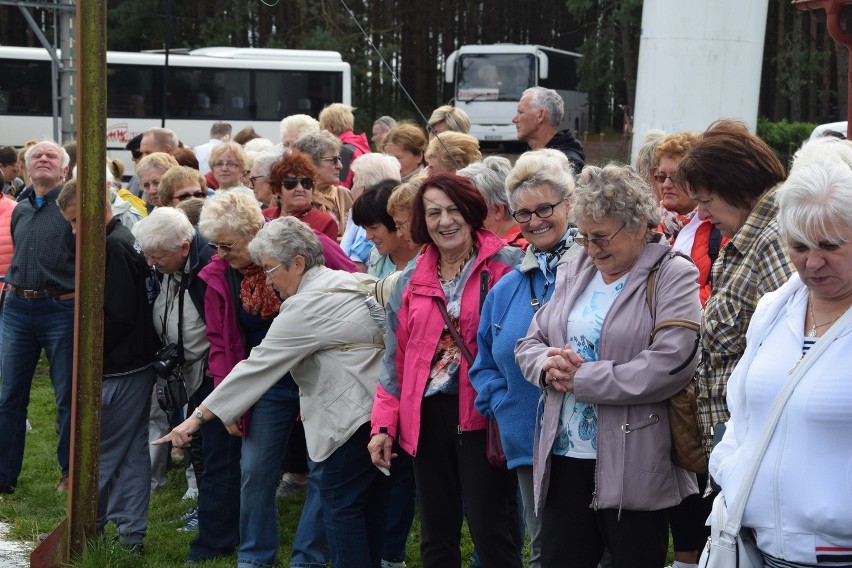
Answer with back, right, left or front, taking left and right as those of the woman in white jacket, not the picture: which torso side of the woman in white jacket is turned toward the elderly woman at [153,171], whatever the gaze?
right

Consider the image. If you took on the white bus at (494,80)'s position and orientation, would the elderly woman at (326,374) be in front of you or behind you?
in front

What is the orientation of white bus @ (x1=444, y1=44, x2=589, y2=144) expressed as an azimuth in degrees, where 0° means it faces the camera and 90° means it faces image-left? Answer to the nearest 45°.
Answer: approximately 45°

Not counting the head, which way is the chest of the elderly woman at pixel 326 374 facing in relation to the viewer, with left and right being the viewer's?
facing to the left of the viewer

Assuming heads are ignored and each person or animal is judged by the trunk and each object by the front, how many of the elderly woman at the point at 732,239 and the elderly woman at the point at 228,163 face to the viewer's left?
1

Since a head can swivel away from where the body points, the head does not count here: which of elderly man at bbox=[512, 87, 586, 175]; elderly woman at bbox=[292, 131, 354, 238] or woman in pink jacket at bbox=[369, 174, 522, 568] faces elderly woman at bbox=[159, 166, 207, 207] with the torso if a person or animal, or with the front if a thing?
the elderly man

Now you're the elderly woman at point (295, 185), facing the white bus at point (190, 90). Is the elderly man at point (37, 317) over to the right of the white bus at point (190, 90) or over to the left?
left

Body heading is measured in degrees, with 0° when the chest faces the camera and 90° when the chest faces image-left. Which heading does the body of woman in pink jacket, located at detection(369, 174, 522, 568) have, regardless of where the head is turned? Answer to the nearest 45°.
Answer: approximately 0°

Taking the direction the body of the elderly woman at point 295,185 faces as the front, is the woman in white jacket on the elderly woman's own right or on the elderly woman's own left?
on the elderly woman's own left
